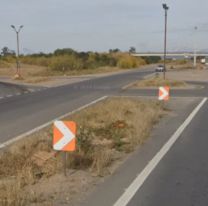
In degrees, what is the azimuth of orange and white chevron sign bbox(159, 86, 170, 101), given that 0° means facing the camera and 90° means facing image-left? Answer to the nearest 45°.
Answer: approximately 0°

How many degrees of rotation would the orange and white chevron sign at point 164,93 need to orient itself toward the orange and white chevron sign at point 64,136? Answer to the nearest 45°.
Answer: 0° — it already faces it

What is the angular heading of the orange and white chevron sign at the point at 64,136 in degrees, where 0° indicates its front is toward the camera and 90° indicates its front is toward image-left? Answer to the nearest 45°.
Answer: approximately 0°

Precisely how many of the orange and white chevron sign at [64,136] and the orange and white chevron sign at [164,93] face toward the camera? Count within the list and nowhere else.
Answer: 2

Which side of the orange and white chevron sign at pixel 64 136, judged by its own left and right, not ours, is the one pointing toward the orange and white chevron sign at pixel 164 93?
back
